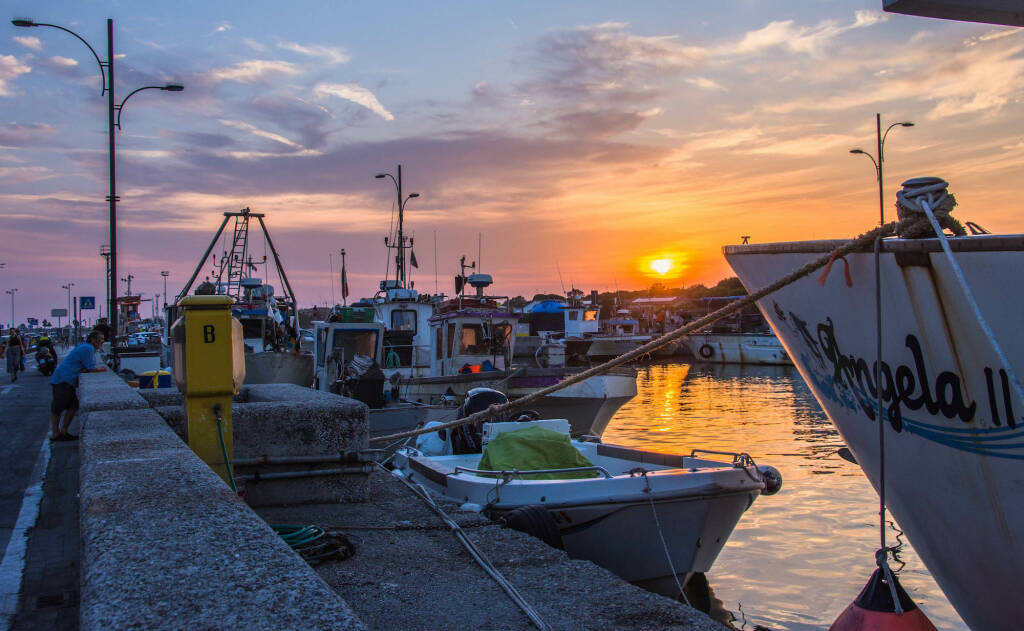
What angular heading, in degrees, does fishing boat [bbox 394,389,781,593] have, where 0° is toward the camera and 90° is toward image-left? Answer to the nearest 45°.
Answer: approximately 315°

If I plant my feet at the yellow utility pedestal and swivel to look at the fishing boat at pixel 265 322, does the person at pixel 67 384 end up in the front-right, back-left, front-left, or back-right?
front-left

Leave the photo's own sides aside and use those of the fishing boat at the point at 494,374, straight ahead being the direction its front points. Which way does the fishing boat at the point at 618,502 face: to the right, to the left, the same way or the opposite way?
the same way

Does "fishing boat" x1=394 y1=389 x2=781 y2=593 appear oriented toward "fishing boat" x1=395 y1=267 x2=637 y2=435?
no

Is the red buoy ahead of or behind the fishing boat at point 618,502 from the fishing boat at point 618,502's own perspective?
ahead

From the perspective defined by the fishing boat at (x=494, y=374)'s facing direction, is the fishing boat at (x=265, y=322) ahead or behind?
behind

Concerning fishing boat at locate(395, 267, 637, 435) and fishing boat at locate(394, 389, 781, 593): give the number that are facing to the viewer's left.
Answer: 0

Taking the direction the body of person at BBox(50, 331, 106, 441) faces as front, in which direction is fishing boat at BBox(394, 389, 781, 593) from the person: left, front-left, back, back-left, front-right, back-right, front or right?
front-right

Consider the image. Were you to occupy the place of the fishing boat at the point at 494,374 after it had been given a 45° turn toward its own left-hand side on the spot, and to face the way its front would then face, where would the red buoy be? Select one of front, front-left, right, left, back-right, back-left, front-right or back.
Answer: right

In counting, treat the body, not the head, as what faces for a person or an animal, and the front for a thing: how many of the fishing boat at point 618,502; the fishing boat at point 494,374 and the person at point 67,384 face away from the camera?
0

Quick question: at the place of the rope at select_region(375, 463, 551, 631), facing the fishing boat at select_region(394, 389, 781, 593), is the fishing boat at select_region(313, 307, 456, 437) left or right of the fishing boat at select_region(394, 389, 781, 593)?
left

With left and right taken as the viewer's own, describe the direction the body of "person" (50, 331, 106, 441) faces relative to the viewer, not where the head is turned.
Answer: facing to the right of the viewer

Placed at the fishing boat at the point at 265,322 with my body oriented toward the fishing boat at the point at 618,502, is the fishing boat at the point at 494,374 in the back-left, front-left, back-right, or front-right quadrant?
front-left

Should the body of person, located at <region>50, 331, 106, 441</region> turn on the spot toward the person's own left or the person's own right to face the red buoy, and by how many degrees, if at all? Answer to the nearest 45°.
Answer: approximately 90° to the person's own right

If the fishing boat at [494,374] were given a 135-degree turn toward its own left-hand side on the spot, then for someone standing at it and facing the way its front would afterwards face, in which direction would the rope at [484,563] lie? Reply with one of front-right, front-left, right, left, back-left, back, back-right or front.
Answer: back

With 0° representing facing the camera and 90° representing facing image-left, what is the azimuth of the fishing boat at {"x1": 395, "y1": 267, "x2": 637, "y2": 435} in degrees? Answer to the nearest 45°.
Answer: approximately 315°

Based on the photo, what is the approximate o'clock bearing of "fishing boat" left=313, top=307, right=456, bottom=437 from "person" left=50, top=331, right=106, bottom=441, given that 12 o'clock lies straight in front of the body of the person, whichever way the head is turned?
The fishing boat is roughly at 11 o'clock from the person.
